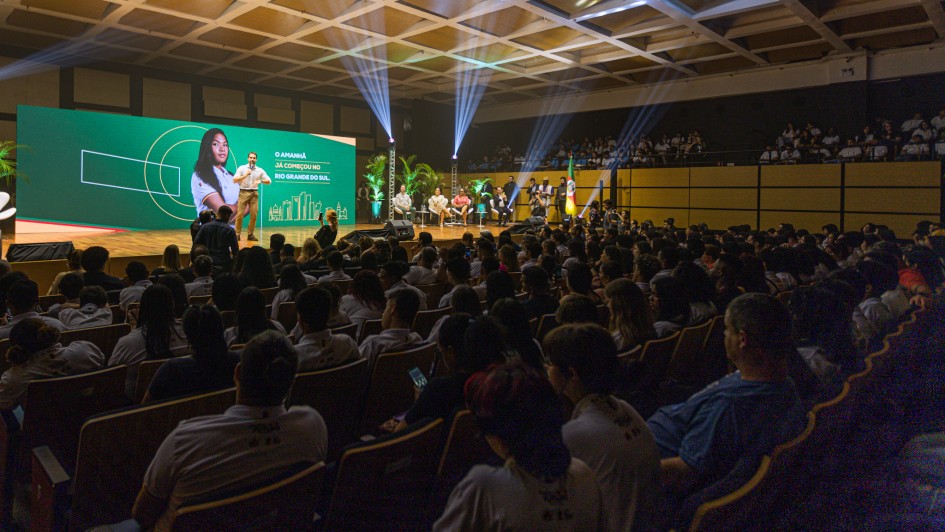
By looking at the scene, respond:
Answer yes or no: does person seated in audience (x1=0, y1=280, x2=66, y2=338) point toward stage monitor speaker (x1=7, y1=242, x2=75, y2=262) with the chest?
yes

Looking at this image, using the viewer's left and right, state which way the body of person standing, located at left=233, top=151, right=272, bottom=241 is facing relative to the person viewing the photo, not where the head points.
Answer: facing the viewer

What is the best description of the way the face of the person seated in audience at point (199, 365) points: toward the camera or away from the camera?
away from the camera

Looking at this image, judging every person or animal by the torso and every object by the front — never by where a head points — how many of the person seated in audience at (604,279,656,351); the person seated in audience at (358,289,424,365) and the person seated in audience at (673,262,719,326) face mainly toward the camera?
0

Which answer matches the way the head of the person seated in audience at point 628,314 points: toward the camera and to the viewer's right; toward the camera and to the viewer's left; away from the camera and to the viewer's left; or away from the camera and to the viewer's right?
away from the camera and to the viewer's left

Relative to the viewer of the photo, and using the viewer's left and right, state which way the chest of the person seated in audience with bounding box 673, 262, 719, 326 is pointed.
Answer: facing away from the viewer and to the left of the viewer

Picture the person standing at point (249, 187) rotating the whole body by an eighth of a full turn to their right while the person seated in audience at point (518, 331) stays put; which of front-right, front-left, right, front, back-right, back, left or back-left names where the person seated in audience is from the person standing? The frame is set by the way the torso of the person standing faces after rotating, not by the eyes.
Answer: front-left

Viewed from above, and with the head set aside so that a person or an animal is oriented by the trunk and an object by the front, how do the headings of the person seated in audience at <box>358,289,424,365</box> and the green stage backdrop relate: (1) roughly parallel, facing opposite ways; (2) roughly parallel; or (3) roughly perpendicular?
roughly parallel, facing opposite ways

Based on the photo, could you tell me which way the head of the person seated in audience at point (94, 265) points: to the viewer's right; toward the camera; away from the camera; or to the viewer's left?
away from the camera

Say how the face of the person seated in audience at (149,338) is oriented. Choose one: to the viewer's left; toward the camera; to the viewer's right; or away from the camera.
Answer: away from the camera

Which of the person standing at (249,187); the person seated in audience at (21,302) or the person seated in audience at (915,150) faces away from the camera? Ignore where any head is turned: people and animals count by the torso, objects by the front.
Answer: the person seated in audience at (21,302)

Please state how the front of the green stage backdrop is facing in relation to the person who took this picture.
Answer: facing the viewer and to the right of the viewer

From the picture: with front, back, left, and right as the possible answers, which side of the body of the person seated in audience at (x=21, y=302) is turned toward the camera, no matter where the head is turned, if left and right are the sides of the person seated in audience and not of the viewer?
back

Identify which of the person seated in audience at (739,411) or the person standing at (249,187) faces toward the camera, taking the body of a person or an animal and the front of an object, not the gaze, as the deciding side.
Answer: the person standing

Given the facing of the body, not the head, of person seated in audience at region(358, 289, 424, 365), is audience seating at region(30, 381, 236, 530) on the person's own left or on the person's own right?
on the person's own left

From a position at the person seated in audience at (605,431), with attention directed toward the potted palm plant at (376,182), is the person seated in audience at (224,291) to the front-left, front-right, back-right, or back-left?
front-left

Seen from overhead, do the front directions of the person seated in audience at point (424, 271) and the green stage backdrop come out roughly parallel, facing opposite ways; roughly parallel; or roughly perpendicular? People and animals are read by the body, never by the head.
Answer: roughly parallel, facing opposite ways

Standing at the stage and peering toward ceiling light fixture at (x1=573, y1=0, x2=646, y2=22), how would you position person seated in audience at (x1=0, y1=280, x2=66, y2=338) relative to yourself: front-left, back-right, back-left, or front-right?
front-right
